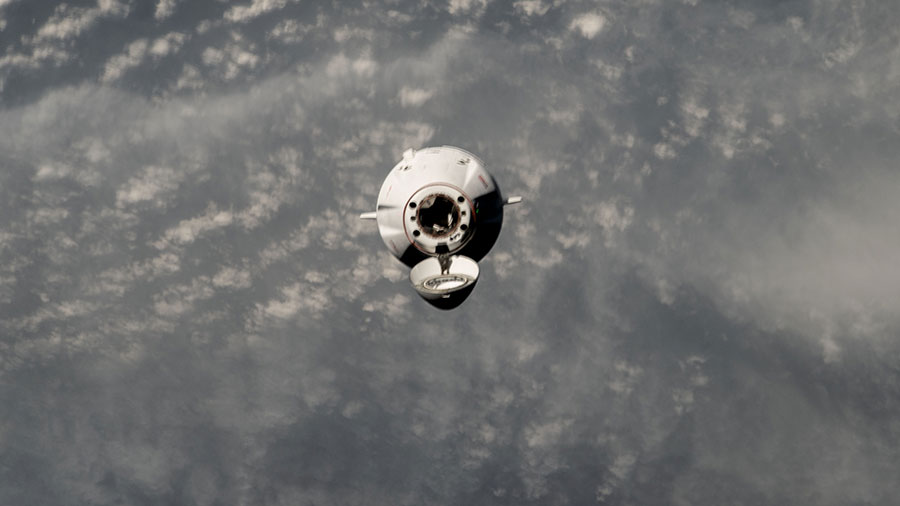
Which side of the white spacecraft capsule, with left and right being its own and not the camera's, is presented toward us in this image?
front
